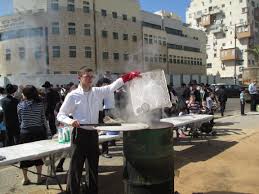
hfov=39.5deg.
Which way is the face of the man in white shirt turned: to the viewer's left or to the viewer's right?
to the viewer's right

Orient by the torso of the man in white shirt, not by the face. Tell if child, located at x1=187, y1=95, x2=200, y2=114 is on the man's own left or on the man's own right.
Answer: on the man's own left

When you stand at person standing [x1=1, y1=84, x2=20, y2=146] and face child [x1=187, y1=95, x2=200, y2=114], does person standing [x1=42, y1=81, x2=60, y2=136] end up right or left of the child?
left

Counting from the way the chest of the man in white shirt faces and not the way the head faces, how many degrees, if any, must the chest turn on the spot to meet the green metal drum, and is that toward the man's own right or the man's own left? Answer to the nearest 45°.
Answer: approximately 45° to the man's own left

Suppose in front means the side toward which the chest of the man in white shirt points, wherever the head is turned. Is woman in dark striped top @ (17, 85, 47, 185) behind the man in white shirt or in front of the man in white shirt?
behind

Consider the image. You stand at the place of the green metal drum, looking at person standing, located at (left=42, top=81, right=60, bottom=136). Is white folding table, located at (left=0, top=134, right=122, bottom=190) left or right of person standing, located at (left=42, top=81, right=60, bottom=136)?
left
